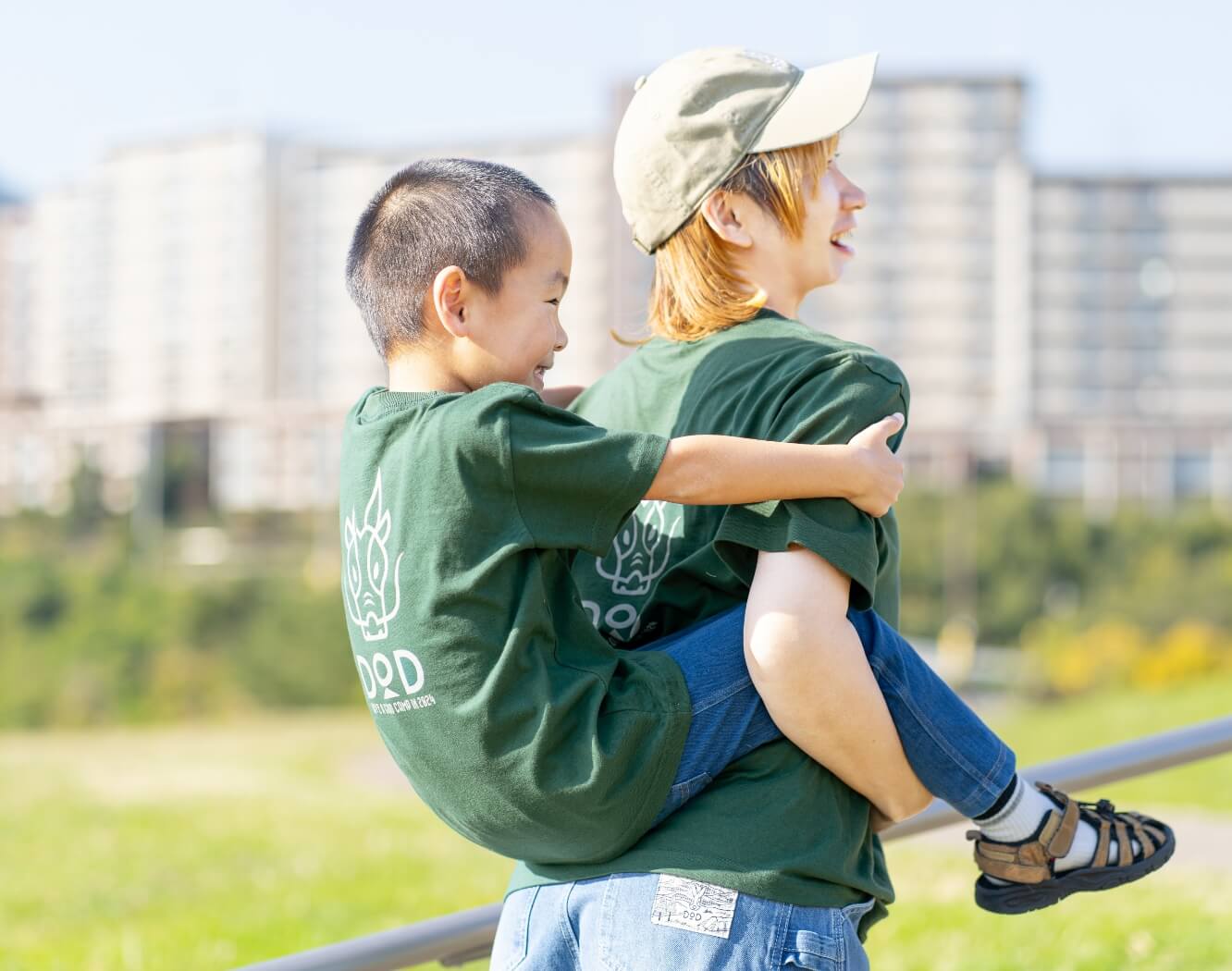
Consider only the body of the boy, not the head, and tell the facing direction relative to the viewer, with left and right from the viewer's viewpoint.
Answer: facing away from the viewer and to the right of the viewer

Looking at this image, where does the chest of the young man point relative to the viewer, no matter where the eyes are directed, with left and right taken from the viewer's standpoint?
facing away from the viewer and to the right of the viewer

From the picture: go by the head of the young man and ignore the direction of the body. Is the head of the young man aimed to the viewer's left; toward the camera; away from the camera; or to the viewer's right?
to the viewer's right
